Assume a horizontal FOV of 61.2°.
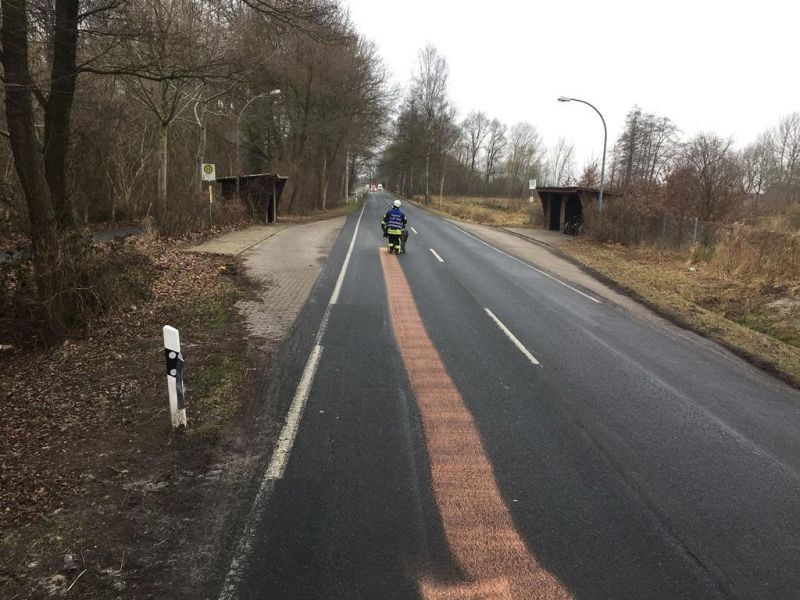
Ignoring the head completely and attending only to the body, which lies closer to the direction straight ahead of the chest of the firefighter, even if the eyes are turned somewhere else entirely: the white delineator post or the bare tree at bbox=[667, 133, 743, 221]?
the bare tree

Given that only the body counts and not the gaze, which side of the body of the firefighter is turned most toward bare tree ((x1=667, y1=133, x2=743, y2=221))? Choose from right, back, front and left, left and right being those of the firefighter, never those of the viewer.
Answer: right

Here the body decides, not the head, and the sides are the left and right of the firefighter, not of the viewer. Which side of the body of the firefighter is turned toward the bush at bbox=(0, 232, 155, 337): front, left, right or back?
back

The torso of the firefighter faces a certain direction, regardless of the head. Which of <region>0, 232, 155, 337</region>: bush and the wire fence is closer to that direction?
the wire fence

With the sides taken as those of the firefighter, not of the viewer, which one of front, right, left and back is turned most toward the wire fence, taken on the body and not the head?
right

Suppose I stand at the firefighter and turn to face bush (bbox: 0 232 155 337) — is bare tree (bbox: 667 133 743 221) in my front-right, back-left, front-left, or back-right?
back-left

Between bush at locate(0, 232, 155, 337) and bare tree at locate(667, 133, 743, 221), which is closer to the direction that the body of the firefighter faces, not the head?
the bare tree

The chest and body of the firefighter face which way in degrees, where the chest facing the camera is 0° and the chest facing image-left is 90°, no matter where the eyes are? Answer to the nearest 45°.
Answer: approximately 180°

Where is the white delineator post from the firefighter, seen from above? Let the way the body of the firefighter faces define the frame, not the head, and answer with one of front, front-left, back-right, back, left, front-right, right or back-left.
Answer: back
